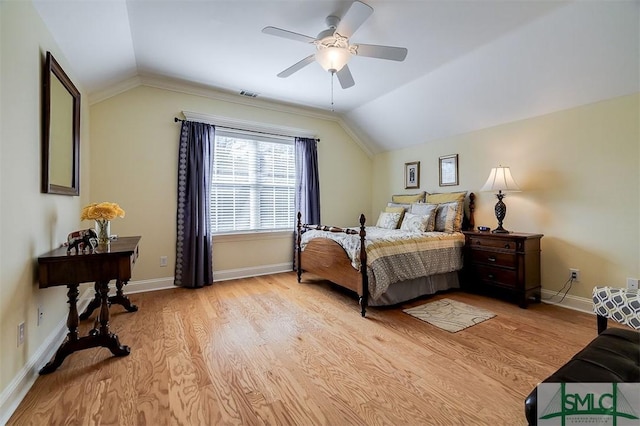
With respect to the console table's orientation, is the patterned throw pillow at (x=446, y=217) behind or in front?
in front

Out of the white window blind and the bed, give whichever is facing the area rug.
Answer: the white window blind

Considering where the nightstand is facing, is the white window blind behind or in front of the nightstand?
in front

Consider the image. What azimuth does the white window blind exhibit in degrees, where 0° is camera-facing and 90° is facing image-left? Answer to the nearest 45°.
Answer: approximately 315°

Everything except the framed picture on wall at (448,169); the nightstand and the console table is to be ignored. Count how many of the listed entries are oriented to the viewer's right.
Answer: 1

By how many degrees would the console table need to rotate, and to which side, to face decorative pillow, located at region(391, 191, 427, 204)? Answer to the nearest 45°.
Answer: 0° — it already faces it

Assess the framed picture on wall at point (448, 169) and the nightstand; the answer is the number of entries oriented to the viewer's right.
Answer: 0

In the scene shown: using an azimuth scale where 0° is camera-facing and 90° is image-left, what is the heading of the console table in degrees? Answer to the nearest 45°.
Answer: approximately 270°

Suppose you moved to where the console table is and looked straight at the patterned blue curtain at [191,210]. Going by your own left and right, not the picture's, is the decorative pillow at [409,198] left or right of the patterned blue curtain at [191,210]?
right

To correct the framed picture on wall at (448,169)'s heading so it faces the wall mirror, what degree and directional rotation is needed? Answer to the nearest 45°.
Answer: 0° — it already faces it
